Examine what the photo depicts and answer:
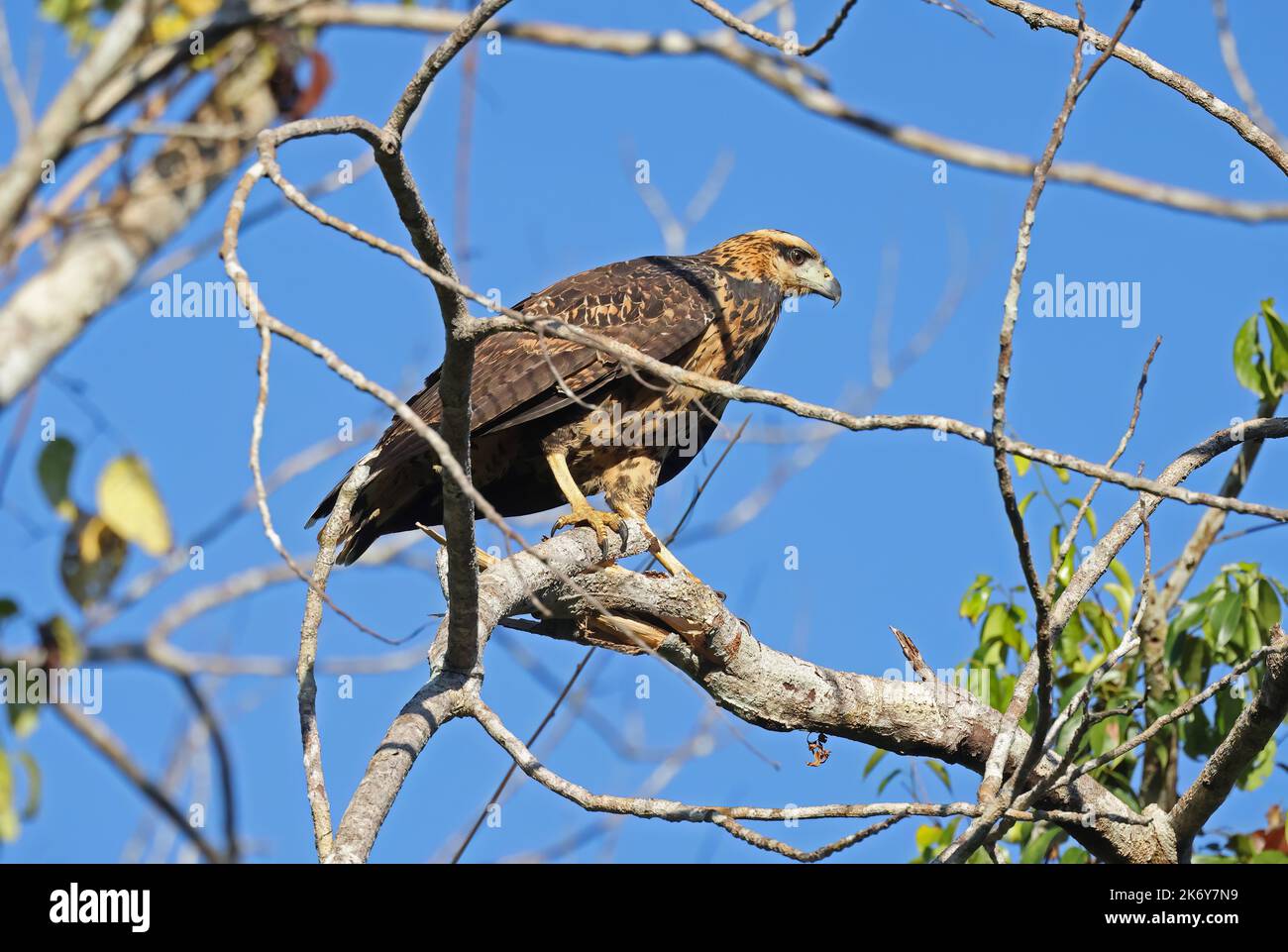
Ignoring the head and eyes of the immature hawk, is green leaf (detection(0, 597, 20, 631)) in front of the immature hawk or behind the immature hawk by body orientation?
behind

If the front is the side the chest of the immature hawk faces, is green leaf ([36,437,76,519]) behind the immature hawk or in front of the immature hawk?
behind

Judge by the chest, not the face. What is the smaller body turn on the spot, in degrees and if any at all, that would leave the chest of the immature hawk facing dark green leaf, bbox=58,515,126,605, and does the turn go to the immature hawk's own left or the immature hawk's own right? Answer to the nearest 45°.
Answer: approximately 180°

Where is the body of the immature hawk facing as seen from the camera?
to the viewer's right

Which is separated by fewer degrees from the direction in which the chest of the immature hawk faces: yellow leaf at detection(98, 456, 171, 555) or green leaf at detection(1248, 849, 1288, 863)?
the green leaf
